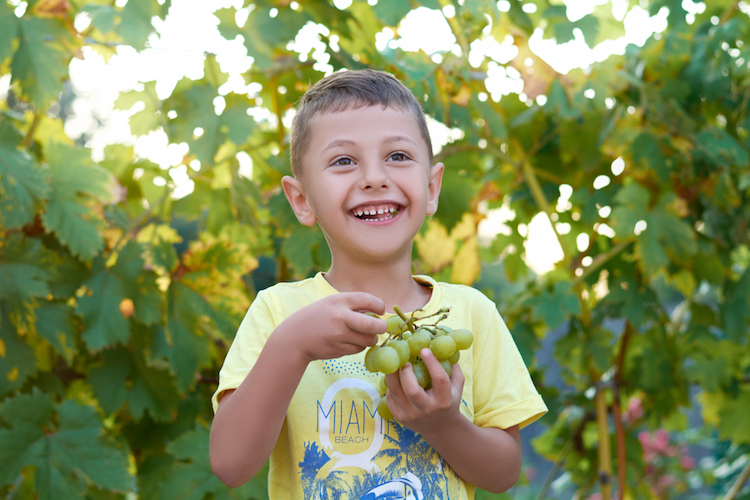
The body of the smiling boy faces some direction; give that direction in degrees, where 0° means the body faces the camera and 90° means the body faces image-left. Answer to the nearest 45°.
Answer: approximately 0°

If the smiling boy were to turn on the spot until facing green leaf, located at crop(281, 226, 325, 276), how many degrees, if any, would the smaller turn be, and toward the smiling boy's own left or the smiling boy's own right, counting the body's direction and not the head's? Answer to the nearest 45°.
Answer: approximately 180°

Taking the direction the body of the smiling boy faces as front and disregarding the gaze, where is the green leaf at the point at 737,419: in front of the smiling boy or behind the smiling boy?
behind

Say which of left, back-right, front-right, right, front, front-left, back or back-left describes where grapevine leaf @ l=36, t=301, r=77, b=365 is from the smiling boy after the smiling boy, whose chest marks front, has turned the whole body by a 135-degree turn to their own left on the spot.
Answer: left

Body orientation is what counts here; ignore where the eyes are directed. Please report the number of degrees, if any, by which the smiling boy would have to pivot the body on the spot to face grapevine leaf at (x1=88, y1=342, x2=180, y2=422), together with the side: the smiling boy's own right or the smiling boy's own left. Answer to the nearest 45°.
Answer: approximately 135° to the smiling boy's own right

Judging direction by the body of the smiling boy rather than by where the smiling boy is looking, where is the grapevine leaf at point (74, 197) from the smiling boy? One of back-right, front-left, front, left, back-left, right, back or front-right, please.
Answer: back-right
